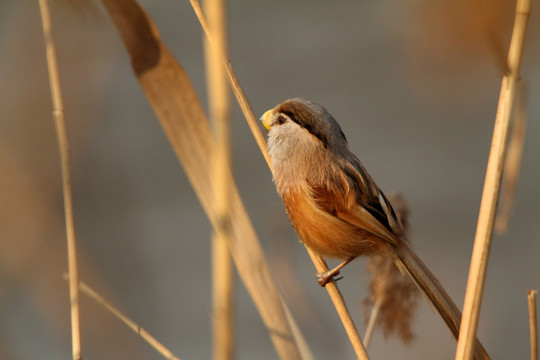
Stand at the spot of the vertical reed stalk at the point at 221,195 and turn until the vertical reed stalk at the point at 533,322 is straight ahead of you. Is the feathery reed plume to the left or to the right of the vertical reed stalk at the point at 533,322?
left

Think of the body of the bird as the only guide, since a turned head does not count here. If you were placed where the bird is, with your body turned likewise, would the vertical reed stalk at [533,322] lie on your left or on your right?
on your left

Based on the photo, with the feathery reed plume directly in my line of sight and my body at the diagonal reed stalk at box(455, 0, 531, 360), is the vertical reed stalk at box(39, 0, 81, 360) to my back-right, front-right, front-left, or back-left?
front-left

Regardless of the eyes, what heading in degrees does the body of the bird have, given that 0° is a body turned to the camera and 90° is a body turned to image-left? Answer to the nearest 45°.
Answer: approximately 90°
